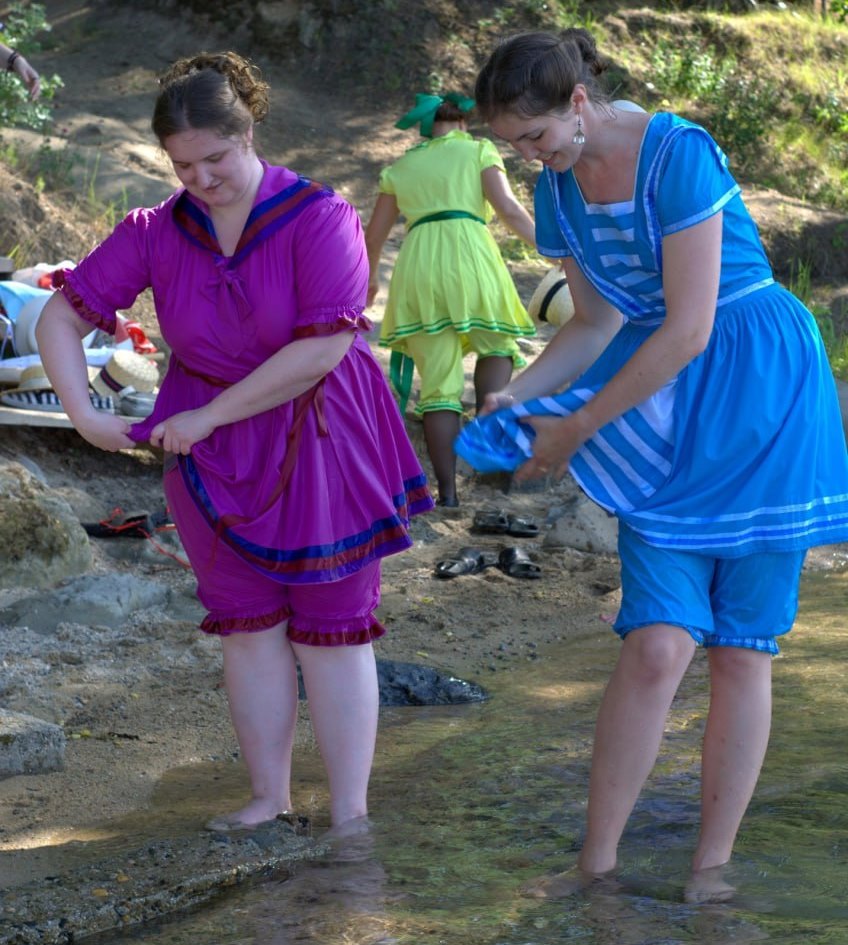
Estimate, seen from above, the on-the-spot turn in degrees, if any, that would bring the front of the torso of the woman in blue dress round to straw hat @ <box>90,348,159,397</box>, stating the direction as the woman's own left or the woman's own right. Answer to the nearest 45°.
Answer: approximately 90° to the woman's own right
